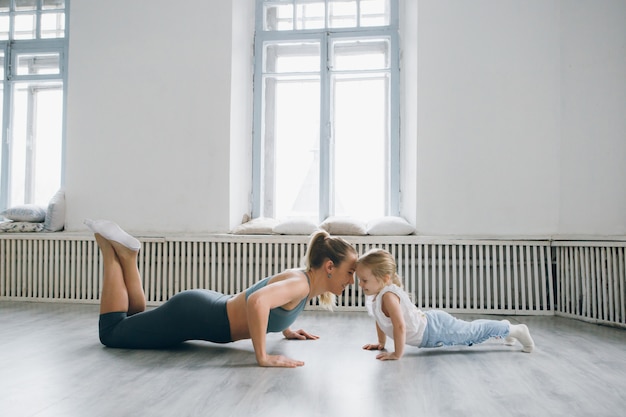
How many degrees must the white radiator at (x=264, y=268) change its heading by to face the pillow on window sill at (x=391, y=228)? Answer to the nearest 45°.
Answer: approximately 90° to its left

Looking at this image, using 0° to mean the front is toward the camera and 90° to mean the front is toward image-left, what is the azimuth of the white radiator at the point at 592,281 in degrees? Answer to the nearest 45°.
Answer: approximately 45°

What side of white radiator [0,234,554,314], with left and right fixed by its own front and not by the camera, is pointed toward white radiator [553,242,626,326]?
left

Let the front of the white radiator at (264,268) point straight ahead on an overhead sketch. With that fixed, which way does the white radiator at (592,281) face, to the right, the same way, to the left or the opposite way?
to the right

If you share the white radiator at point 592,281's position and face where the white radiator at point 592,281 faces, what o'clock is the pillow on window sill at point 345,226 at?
The pillow on window sill is roughly at 1 o'clock from the white radiator.

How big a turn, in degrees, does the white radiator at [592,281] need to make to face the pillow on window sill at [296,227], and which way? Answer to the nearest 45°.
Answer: approximately 45° to its right

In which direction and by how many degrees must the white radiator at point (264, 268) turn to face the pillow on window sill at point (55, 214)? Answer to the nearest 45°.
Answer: approximately 90° to its right

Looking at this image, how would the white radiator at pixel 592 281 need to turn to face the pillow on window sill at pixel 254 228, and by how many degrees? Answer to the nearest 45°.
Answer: approximately 45° to its right
